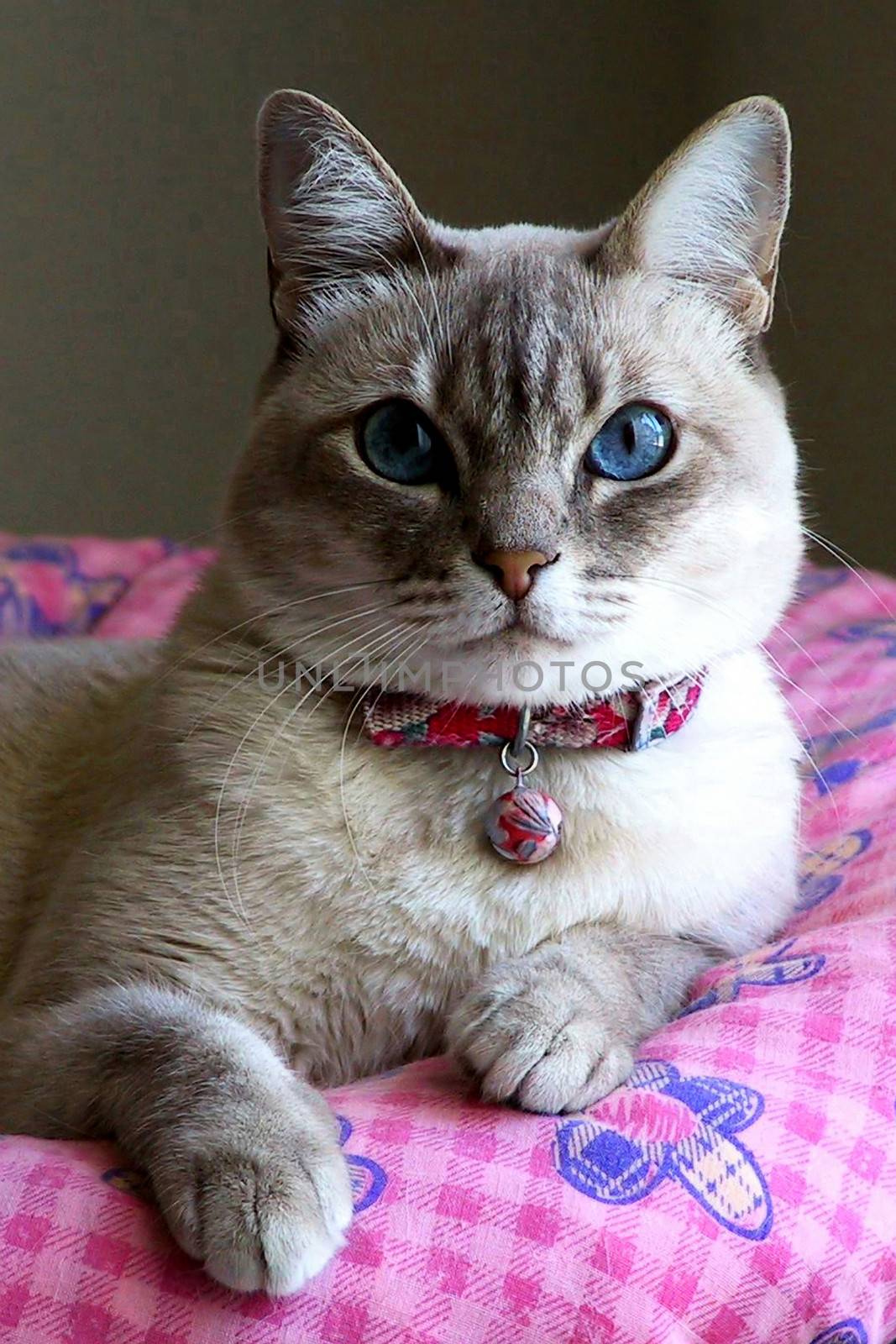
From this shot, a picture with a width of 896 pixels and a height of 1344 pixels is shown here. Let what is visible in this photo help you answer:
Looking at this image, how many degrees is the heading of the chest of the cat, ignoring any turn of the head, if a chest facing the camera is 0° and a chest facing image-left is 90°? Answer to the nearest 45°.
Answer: approximately 315°
